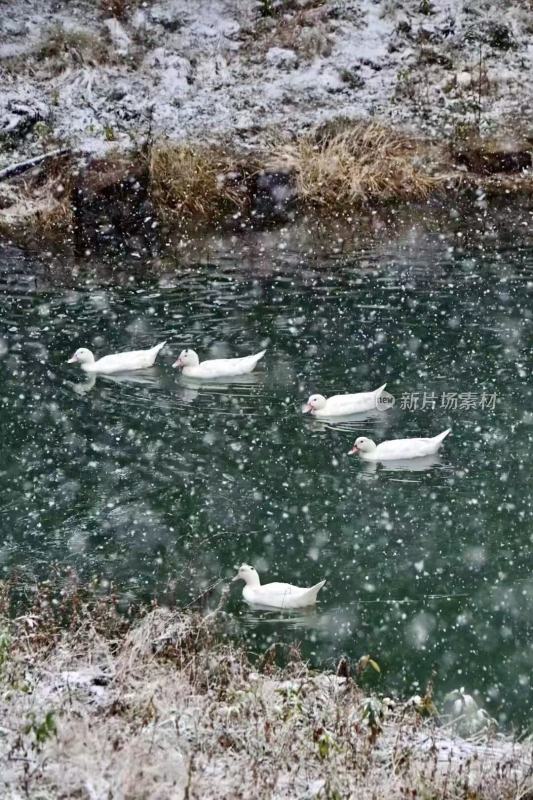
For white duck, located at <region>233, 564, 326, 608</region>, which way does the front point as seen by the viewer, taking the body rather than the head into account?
to the viewer's left

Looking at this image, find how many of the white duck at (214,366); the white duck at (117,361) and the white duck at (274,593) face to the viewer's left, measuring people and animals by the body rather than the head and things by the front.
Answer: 3

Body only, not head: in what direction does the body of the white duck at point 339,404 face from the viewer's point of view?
to the viewer's left

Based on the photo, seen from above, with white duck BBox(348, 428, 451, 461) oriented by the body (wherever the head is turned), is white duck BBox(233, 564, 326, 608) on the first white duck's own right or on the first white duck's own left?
on the first white duck's own left

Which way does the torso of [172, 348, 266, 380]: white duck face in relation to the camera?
to the viewer's left

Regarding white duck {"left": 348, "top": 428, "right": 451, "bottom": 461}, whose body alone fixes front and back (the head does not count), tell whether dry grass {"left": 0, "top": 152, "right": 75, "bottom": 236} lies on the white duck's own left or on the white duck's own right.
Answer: on the white duck's own right

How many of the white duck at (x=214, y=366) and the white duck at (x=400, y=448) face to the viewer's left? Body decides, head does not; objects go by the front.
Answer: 2

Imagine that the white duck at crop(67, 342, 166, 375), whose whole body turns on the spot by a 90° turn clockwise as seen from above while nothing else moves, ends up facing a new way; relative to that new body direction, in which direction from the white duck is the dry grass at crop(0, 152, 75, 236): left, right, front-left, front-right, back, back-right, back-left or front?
front

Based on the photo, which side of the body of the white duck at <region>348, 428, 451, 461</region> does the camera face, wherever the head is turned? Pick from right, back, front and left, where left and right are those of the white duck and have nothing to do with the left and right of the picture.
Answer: left

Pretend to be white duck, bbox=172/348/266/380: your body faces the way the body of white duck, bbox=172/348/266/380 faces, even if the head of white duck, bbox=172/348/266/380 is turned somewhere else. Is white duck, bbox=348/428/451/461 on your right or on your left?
on your left

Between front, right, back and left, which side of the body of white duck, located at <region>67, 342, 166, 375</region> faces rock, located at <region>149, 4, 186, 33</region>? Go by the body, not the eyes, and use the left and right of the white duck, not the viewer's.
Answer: right

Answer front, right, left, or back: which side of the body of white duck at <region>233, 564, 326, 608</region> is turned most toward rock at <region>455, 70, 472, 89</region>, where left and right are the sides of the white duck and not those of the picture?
right

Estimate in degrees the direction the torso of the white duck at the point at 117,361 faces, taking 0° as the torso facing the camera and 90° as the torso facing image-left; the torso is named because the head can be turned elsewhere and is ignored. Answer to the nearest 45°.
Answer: approximately 90°
